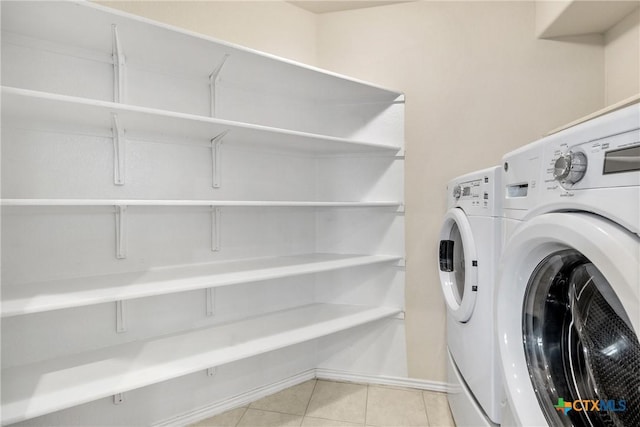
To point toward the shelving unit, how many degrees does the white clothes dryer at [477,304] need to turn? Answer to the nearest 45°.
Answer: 0° — it already faces it

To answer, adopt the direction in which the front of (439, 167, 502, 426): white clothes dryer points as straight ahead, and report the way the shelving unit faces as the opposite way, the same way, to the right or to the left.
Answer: the opposite way

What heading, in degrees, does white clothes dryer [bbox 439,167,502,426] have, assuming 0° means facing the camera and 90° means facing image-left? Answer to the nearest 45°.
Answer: approximately 90°

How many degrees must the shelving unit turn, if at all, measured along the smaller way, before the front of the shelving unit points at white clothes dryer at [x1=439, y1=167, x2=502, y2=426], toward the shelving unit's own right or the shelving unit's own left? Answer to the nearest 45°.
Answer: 0° — it already faces it

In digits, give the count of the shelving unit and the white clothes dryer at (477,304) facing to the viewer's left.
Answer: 1

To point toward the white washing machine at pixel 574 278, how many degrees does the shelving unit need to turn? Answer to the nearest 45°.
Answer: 0° — it already faces it

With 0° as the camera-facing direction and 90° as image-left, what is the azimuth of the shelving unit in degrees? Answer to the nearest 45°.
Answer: approximately 315°

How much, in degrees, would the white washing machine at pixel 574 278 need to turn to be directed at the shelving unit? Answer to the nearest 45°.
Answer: approximately 45° to its right
